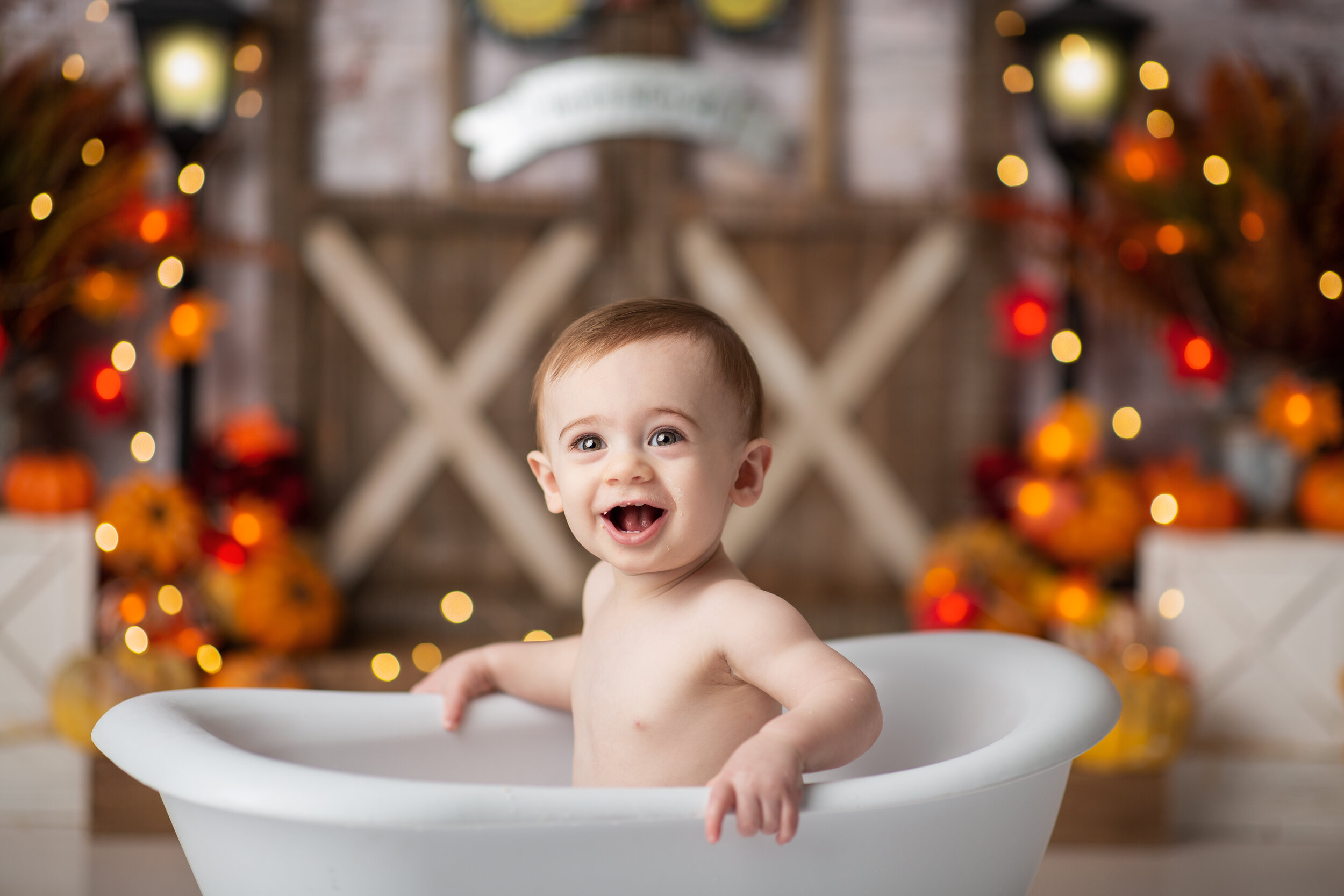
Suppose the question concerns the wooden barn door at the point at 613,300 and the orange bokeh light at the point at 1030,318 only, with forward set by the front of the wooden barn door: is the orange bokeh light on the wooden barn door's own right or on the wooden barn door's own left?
on the wooden barn door's own left

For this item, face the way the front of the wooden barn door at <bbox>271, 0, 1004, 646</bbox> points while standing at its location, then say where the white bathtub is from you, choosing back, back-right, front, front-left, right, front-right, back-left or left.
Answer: front

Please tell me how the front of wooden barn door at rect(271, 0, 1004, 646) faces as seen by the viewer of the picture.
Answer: facing the viewer

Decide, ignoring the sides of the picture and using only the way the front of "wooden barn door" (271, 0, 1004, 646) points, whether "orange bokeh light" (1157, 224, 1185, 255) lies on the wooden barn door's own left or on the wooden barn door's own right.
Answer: on the wooden barn door's own left

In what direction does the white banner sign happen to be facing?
toward the camera

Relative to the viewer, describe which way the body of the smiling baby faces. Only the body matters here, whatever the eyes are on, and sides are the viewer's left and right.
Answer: facing the viewer and to the left of the viewer

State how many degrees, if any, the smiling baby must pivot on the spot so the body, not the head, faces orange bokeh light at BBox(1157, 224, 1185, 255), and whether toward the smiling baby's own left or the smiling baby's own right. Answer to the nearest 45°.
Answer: approximately 180°
